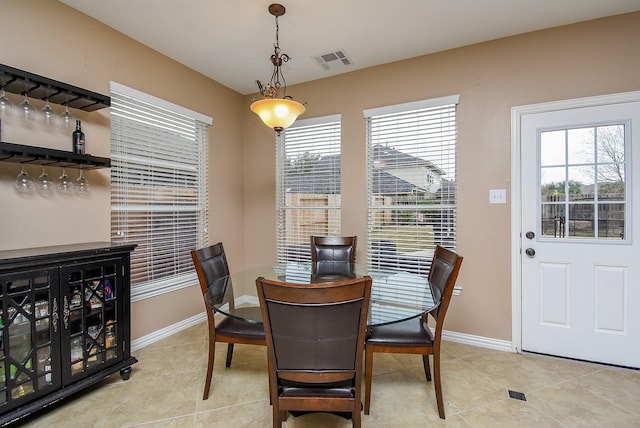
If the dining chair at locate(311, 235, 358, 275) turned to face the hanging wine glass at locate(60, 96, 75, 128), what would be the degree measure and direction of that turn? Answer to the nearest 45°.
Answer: approximately 90° to its right

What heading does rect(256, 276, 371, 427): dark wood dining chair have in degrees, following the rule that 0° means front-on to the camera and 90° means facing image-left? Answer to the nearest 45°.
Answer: approximately 180°

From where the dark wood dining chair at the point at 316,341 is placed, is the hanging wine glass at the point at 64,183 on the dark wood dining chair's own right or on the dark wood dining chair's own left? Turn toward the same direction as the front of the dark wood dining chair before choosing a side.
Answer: on the dark wood dining chair's own left

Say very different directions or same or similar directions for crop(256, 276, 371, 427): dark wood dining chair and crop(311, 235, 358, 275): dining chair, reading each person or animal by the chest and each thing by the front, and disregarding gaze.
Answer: very different directions

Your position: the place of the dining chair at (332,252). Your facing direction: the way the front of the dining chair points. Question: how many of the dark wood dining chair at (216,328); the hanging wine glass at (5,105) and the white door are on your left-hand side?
1

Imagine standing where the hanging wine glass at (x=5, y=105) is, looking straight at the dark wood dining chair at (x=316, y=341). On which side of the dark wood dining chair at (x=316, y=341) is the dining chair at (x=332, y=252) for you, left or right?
left

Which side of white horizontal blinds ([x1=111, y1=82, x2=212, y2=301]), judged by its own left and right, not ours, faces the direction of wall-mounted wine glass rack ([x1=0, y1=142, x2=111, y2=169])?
right

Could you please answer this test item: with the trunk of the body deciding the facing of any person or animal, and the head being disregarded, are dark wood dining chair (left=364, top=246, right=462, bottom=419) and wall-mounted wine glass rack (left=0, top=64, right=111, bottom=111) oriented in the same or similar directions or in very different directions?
very different directions

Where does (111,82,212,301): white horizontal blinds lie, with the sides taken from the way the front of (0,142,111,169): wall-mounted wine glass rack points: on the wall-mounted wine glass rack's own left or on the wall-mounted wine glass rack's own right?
on the wall-mounted wine glass rack's own left

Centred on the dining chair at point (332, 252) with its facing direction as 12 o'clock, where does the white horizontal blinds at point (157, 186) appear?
The white horizontal blinds is roughly at 3 o'clock from the dining chair.

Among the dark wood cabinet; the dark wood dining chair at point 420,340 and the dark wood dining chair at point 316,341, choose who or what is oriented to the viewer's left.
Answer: the dark wood dining chair at point 420,340
